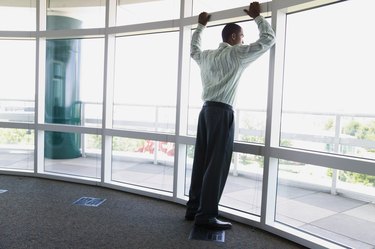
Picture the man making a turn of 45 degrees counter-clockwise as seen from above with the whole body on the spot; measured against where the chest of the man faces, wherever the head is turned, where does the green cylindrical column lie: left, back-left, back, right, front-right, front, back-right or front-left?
front-left

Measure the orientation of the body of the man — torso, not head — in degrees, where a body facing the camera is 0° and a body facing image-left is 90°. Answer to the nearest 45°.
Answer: approximately 225°

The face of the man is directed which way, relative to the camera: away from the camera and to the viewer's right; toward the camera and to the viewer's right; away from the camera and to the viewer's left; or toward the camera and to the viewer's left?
away from the camera and to the viewer's right
